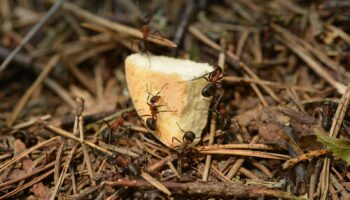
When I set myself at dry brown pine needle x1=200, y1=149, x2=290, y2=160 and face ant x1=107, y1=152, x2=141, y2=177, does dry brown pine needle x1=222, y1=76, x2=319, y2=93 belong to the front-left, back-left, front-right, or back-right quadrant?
back-right

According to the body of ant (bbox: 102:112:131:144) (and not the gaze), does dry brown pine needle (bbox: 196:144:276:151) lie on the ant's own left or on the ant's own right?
on the ant's own right

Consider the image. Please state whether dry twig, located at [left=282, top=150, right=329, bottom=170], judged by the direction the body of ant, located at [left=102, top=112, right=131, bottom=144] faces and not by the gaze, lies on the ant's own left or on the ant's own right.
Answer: on the ant's own right

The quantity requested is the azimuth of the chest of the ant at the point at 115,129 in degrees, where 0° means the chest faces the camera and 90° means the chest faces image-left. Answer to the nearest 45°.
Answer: approximately 225°

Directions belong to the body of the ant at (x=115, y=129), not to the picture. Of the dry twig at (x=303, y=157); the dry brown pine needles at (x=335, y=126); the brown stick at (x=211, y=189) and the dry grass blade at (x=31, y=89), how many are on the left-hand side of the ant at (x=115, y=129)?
1

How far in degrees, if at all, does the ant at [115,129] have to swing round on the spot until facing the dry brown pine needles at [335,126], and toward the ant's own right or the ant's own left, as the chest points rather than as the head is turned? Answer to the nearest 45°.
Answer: approximately 45° to the ant's own right
